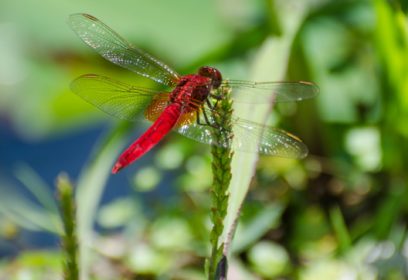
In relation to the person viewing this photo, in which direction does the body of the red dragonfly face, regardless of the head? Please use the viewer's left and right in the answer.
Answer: facing away from the viewer and to the right of the viewer
